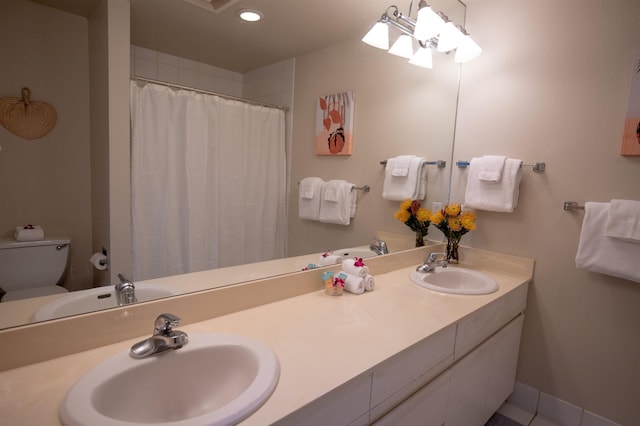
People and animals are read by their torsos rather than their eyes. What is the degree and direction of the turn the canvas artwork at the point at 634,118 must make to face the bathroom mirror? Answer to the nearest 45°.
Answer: approximately 45° to its right

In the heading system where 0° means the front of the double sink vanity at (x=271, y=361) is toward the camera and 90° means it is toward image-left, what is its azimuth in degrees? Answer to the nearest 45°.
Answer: approximately 315°

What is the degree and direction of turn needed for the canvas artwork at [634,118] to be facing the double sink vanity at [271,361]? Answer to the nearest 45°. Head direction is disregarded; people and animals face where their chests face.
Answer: approximately 45° to its right

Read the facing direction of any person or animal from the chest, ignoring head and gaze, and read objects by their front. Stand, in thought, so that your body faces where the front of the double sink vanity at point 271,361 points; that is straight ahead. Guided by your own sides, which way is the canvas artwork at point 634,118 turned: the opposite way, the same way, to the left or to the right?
to the right

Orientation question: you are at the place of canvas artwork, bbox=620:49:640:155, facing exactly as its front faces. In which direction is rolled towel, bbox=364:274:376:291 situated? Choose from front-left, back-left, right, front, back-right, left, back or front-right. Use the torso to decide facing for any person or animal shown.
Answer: front-right
